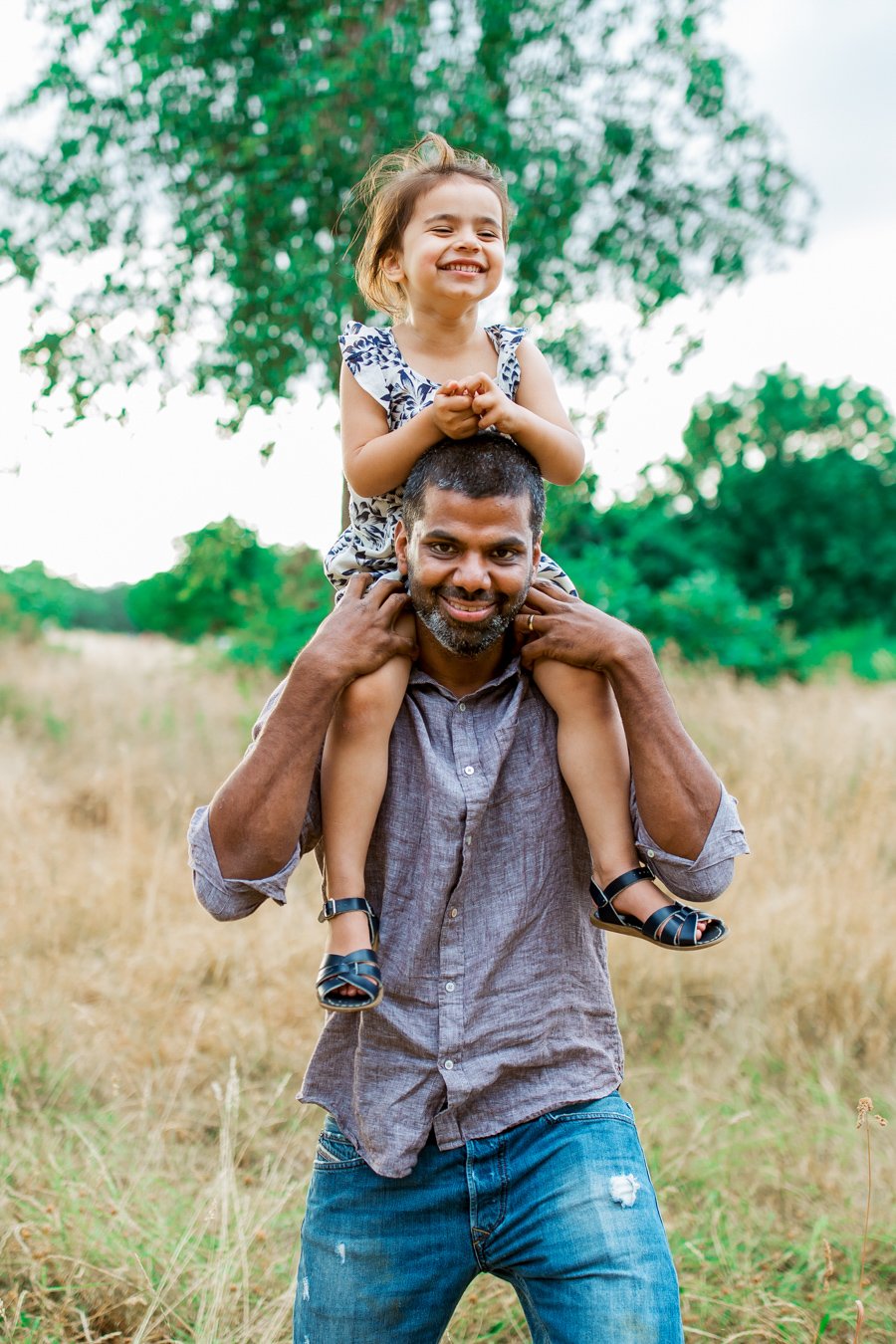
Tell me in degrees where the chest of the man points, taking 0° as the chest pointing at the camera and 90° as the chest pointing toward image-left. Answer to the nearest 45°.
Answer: approximately 0°

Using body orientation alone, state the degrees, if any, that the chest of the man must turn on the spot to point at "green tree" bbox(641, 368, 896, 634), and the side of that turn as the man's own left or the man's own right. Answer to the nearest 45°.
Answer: approximately 180°

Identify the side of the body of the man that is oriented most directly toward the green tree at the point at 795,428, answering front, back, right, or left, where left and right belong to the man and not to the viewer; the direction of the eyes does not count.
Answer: back
